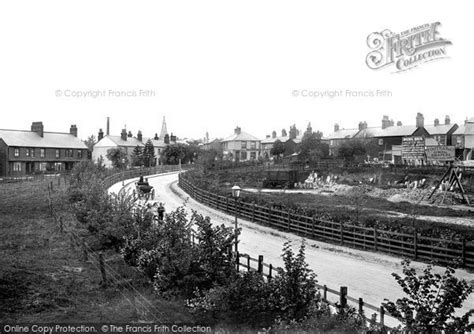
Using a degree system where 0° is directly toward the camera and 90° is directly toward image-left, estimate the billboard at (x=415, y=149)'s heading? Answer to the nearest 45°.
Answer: approximately 0°

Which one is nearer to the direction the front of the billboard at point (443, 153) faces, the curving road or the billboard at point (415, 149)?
the curving road

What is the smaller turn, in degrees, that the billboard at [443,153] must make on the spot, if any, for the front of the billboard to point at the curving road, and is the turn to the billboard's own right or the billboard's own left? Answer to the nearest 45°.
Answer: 0° — it already faces it

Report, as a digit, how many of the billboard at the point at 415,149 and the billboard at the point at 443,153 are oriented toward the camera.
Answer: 2

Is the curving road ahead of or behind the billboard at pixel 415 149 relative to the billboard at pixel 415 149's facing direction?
ahead

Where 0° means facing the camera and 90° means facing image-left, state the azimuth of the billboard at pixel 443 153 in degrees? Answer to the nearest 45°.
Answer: approximately 0°
